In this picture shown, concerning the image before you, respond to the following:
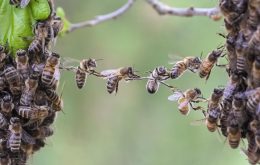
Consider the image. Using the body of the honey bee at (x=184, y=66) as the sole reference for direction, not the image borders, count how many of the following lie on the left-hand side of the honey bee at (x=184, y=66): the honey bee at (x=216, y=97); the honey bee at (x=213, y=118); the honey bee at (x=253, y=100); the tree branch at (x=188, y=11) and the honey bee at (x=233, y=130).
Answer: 1

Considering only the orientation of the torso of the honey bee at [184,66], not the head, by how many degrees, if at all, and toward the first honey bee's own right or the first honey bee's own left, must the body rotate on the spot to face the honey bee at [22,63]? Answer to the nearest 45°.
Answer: approximately 180°

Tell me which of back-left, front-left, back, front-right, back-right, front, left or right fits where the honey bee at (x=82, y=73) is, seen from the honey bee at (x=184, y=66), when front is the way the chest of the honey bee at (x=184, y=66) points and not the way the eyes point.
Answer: back

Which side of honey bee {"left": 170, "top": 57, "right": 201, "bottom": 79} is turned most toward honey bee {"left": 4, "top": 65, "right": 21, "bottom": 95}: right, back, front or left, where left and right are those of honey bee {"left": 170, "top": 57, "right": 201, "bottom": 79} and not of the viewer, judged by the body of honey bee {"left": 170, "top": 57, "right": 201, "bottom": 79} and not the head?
back

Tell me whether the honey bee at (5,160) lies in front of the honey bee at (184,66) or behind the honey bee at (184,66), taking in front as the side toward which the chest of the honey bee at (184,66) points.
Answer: behind

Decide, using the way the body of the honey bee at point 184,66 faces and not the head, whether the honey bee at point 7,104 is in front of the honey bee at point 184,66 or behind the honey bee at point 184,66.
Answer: behind

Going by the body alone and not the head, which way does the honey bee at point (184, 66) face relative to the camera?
to the viewer's right
